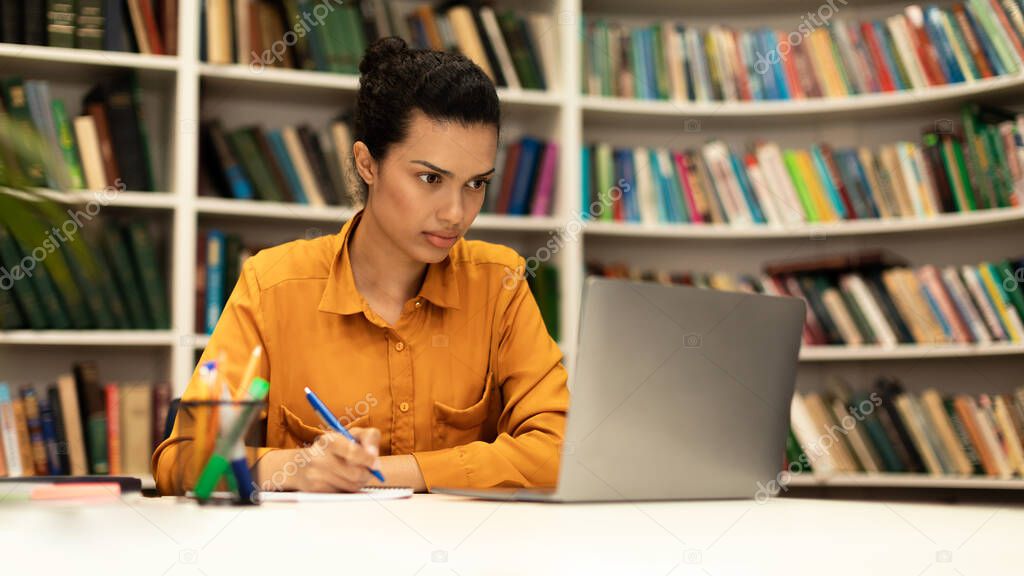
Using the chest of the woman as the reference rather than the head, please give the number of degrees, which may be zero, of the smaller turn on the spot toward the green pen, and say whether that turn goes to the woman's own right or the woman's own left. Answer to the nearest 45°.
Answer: approximately 45° to the woman's own right

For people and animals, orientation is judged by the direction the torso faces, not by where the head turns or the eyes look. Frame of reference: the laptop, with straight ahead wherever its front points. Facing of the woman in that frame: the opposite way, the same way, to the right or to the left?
the opposite way

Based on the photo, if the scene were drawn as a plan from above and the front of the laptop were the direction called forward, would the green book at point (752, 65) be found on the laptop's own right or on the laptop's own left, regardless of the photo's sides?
on the laptop's own right

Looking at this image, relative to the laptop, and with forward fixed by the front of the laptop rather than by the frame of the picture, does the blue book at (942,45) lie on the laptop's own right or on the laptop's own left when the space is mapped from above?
on the laptop's own right

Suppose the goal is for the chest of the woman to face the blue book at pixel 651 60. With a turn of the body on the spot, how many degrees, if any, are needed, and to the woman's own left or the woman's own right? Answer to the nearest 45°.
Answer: approximately 90° to the woman's own left

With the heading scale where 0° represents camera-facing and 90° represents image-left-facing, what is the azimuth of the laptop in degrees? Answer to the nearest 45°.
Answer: approximately 135°

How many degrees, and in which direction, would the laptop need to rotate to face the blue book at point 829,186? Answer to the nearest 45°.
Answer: approximately 45° to its right

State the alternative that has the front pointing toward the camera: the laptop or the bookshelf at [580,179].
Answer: the bookshelf

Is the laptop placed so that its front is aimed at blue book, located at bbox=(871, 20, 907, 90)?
no

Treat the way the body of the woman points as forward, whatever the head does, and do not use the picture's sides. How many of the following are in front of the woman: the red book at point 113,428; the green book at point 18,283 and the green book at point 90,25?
0

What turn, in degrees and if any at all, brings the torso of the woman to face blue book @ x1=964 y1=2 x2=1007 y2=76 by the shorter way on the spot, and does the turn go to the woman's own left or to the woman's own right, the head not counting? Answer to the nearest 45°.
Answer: approximately 90° to the woman's own left

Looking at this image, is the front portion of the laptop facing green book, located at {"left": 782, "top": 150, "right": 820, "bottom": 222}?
no

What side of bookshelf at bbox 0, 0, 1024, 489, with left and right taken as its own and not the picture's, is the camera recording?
front

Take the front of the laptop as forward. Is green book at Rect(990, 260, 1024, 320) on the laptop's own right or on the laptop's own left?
on the laptop's own right

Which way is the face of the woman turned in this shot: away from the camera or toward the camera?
toward the camera

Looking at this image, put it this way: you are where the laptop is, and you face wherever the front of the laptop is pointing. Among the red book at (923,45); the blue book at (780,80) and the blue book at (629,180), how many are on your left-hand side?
0

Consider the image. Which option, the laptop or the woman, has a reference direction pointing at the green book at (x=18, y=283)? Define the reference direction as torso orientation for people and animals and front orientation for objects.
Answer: the laptop

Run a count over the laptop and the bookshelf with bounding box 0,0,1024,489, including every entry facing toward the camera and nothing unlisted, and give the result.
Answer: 1

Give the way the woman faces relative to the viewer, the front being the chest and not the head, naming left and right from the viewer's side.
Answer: facing the viewer and to the right of the viewer

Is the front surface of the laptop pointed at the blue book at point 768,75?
no
